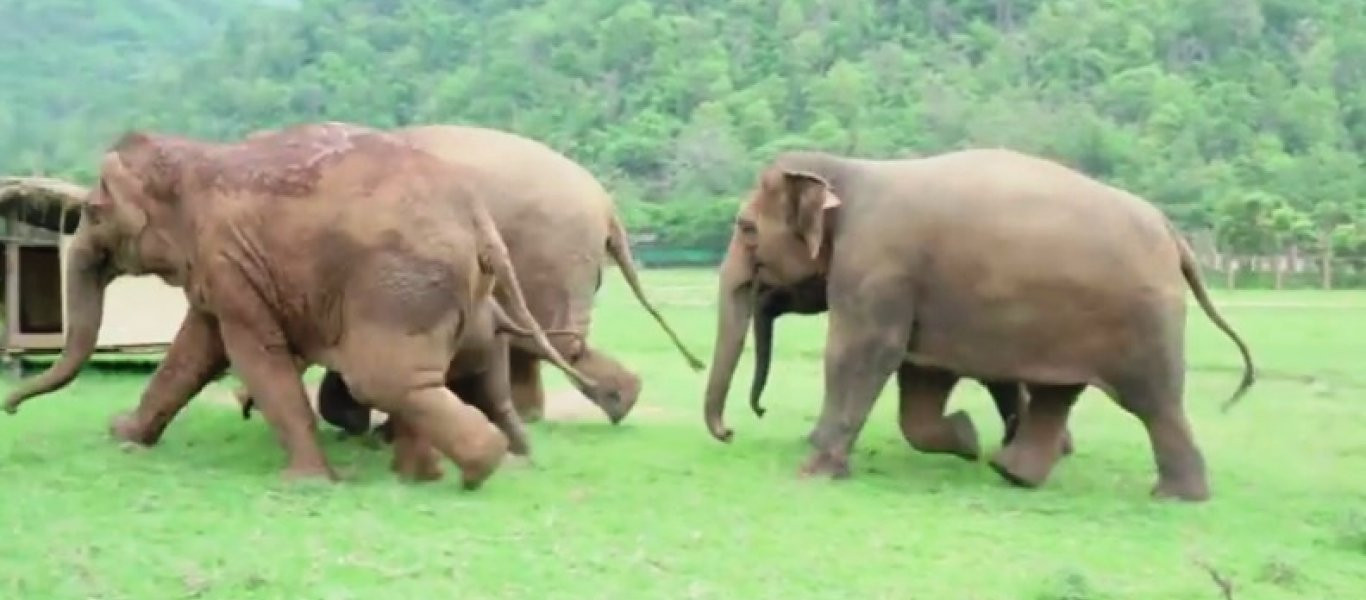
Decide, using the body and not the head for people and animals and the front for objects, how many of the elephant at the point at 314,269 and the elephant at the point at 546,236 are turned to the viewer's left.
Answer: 2

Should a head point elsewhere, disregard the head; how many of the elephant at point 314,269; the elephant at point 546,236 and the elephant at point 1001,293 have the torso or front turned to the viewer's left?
3

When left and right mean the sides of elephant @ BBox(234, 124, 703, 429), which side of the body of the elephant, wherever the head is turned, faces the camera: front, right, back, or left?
left

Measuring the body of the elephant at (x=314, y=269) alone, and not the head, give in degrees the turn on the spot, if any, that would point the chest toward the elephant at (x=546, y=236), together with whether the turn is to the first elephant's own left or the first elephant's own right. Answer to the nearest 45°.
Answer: approximately 135° to the first elephant's own right

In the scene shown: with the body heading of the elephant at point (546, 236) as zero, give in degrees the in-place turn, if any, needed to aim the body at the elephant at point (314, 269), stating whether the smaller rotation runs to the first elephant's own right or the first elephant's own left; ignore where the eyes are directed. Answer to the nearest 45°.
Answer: approximately 45° to the first elephant's own left

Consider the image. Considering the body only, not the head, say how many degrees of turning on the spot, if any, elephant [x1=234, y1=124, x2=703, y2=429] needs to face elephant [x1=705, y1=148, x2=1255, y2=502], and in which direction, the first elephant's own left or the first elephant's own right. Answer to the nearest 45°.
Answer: approximately 135° to the first elephant's own left

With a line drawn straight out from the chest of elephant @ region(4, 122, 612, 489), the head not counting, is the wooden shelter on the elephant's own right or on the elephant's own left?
on the elephant's own right

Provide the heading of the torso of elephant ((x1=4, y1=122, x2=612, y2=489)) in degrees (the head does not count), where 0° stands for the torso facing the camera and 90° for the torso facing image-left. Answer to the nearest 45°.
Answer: approximately 90°

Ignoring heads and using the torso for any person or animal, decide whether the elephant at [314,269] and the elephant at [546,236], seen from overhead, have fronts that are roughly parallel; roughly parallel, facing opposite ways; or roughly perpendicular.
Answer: roughly parallel

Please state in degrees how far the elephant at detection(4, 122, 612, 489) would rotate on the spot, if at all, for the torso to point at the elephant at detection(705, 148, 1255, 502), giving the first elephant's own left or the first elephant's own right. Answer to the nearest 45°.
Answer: approximately 180°

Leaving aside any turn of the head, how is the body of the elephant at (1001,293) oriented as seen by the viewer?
to the viewer's left

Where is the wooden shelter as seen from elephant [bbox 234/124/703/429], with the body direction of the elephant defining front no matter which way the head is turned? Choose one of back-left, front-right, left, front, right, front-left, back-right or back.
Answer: front-right
